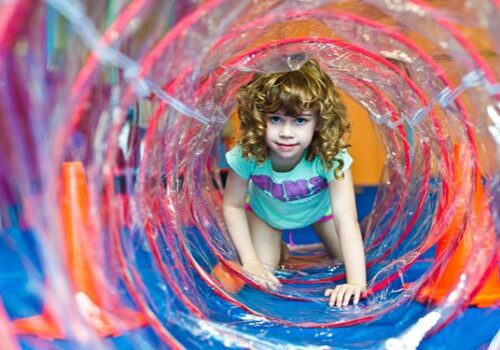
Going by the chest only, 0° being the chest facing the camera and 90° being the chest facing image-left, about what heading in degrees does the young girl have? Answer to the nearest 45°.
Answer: approximately 0°
